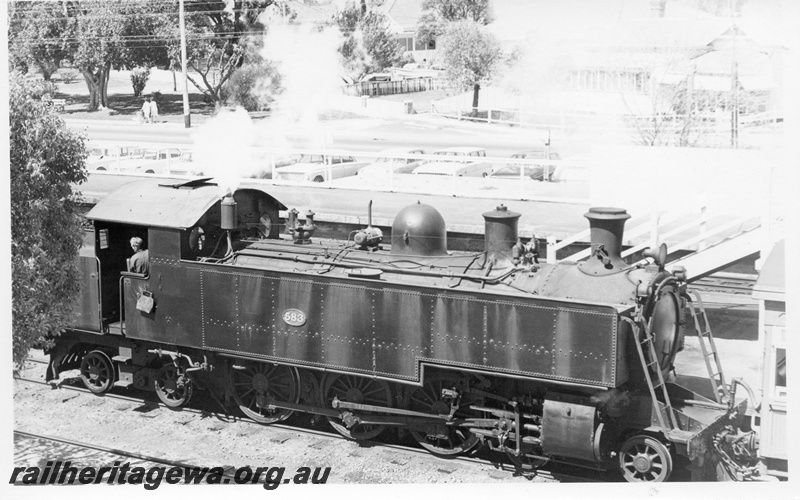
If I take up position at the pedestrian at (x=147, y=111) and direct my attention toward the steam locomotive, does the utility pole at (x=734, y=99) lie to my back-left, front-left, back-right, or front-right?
front-left

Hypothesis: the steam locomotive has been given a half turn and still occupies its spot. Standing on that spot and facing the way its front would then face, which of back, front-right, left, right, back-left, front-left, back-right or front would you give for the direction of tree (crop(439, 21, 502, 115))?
front-right

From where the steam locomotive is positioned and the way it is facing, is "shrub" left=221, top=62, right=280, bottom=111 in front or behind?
behind

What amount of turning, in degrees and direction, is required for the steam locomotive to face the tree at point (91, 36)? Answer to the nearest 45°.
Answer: approximately 180°

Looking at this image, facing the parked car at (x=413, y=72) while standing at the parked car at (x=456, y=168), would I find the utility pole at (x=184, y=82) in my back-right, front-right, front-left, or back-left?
front-left

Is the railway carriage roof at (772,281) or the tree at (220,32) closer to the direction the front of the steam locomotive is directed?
the railway carriage roof

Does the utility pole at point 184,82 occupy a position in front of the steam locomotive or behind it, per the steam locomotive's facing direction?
behind

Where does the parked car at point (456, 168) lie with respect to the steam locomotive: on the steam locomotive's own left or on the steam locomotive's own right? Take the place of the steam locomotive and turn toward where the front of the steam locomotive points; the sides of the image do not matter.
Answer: on the steam locomotive's own left

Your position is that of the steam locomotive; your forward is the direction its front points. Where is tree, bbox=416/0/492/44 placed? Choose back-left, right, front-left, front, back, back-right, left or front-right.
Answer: back-left

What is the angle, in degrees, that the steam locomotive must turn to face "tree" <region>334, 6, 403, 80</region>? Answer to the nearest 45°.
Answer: approximately 135° to its left

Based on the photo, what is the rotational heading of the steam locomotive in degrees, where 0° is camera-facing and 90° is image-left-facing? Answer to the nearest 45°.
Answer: approximately 315°
